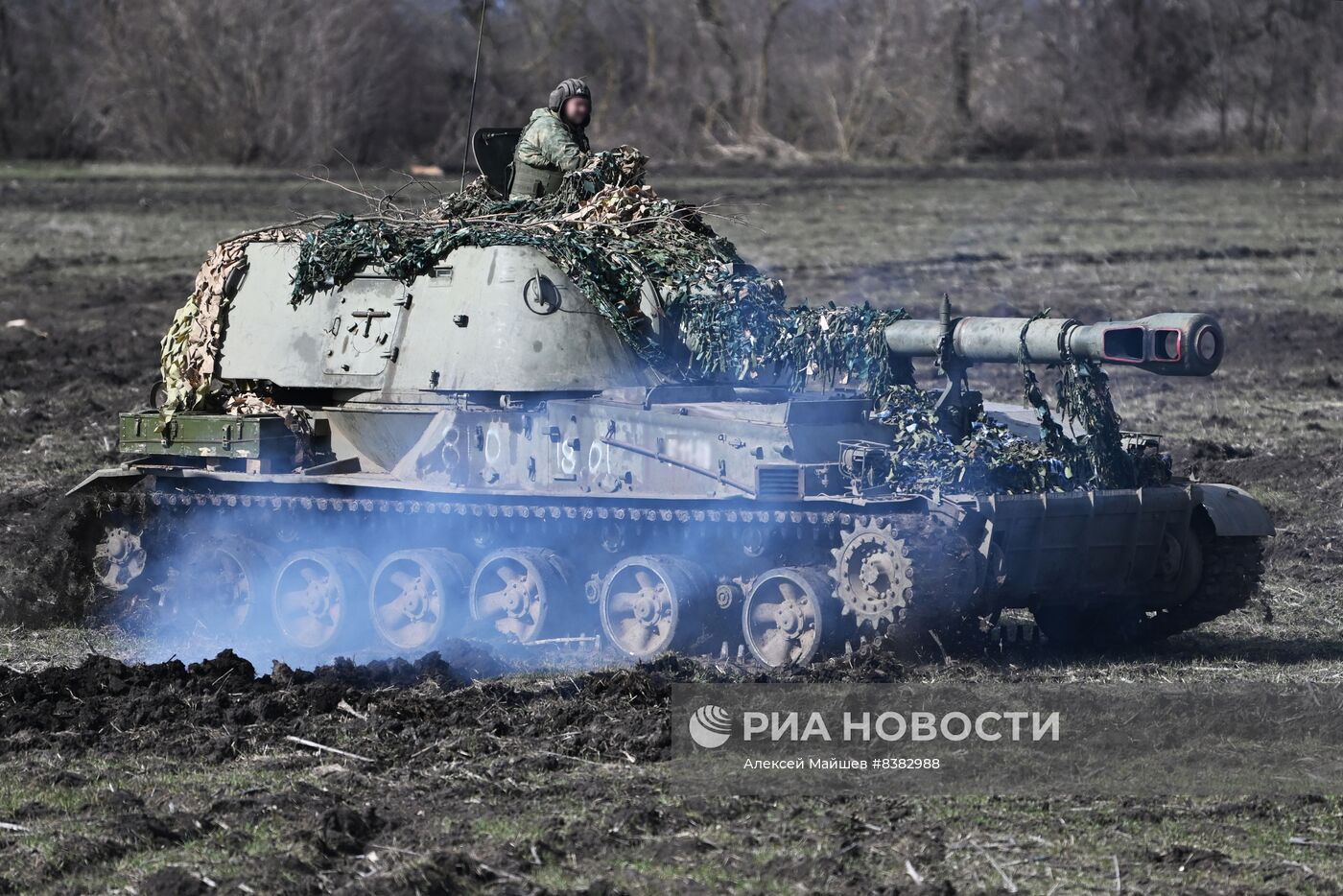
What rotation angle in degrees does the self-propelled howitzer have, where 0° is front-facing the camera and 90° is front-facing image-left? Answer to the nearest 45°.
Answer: approximately 315°
